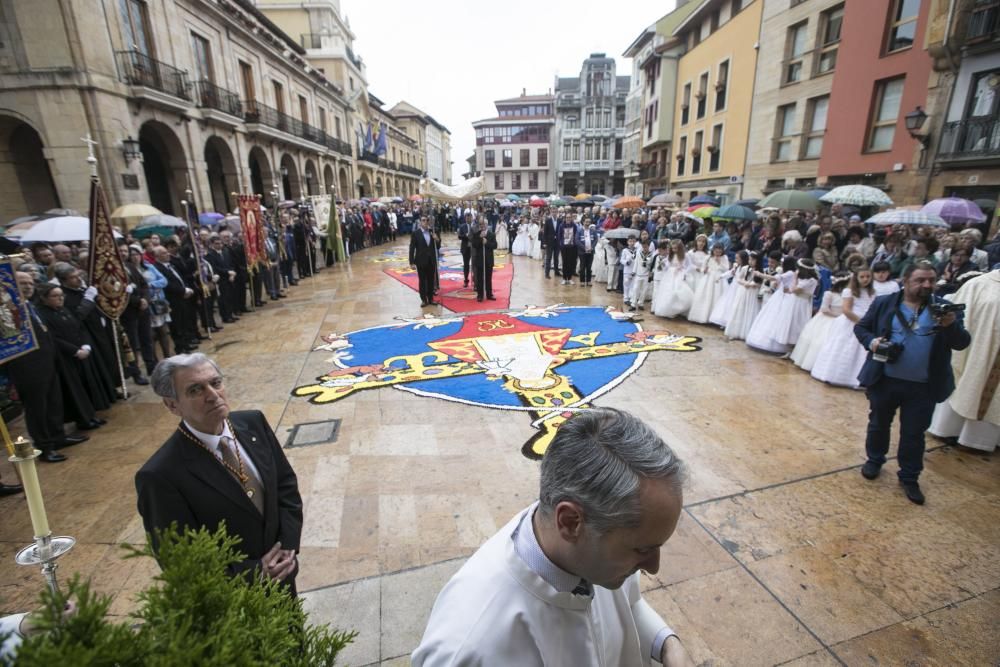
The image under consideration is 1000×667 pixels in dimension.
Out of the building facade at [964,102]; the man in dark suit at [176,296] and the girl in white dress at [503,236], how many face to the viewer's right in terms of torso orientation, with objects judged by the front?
1

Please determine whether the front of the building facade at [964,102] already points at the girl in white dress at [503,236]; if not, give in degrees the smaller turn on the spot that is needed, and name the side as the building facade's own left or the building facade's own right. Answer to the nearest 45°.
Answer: approximately 45° to the building facade's own right

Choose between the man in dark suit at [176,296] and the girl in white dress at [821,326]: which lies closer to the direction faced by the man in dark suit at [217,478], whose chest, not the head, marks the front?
the girl in white dress

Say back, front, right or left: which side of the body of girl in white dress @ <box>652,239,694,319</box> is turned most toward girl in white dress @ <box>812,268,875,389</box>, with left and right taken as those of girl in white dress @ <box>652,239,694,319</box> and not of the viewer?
left

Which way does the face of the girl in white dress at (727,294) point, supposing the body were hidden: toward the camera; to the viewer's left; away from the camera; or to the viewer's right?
to the viewer's left

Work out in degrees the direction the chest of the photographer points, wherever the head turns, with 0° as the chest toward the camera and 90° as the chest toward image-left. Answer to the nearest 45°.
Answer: approximately 0°

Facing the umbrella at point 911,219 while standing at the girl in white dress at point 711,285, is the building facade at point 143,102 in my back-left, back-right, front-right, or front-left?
back-left

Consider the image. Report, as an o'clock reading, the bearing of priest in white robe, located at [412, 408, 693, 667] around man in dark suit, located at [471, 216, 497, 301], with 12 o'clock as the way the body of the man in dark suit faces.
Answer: The priest in white robe is roughly at 12 o'clock from the man in dark suit.

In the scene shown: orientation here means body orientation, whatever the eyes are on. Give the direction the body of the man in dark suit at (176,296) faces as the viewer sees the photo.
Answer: to the viewer's right

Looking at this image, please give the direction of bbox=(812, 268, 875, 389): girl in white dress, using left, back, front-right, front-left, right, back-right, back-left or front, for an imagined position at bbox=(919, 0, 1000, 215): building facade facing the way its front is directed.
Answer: front-left

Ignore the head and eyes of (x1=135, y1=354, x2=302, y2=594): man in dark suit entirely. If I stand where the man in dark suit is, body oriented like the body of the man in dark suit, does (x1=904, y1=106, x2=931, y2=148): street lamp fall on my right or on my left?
on my left

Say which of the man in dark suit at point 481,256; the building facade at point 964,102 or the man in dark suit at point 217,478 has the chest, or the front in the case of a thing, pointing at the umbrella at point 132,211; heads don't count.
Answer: the building facade

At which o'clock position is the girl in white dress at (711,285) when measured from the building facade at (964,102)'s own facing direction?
The girl in white dress is roughly at 11 o'clock from the building facade.
